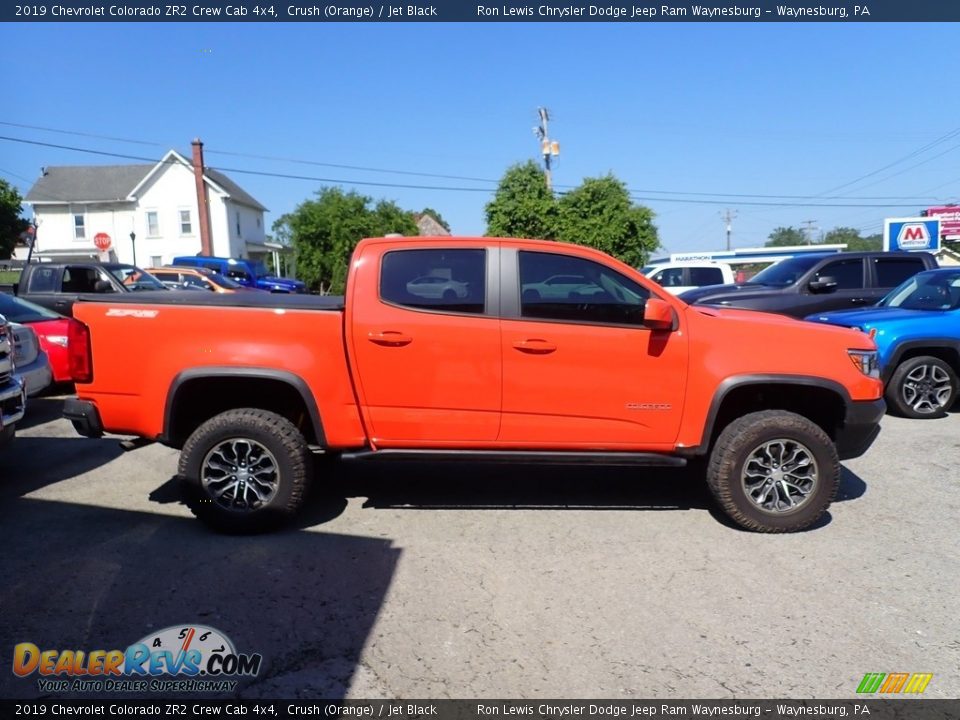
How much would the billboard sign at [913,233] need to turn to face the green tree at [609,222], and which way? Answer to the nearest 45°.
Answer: approximately 45° to its right

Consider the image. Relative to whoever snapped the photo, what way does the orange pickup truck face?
facing to the right of the viewer

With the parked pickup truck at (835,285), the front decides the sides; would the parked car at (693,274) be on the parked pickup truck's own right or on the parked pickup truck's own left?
on the parked pickup truck's own right

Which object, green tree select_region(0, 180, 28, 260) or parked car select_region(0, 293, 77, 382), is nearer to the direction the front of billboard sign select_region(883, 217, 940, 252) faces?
the parked car

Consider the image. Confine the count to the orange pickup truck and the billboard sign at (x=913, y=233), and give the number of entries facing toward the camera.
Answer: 1

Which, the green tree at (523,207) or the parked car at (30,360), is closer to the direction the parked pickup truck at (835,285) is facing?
the parked car

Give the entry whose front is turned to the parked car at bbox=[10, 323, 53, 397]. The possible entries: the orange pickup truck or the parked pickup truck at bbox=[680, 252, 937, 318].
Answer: the parked pickup truck at bbox=[680, 252, 937, 318]

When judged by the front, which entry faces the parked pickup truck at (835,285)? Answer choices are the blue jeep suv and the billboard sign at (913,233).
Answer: the billboard sign

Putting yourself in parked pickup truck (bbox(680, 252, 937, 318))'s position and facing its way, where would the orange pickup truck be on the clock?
The orange pickup truck is roughly at 11 o'clock from the parked pickup truck.
